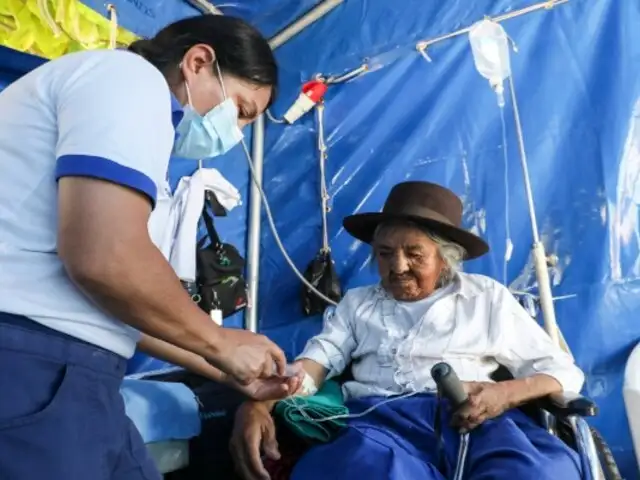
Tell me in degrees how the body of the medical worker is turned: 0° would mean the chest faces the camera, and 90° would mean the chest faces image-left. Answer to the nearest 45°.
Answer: approximately 270°

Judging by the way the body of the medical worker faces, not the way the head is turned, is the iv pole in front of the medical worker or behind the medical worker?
in front

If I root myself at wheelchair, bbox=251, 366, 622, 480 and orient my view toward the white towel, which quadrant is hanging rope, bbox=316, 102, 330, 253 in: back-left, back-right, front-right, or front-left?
front-right

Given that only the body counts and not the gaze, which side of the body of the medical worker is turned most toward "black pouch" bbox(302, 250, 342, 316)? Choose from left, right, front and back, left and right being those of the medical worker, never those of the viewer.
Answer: left

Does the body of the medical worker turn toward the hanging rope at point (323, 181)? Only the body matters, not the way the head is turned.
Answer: no

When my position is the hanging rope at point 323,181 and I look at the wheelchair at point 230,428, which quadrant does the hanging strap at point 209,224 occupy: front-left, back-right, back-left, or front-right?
front-right

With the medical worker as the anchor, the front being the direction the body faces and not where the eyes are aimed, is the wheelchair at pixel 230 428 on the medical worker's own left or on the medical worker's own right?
on the medical worker's own left

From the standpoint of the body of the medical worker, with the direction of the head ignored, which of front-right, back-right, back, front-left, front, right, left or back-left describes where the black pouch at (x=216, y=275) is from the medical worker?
left

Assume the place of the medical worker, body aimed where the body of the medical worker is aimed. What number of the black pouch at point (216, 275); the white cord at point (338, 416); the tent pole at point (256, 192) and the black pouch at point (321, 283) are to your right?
0

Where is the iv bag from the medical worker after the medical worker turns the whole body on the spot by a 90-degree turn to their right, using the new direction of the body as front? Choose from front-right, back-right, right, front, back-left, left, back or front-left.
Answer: back-left

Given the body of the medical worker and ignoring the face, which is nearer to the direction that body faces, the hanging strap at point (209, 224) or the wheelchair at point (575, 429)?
the wheelchair

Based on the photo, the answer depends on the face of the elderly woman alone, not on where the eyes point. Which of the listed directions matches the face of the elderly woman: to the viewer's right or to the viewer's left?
to the viewer's left

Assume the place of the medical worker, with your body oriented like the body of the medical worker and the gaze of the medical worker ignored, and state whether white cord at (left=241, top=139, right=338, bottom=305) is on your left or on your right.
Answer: on your left
